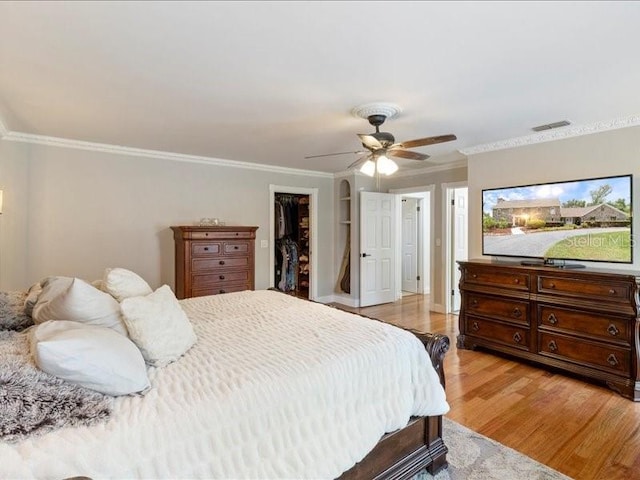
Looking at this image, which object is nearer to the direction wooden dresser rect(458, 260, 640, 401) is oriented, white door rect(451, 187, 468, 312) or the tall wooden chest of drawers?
the tall wooden chest of drawers

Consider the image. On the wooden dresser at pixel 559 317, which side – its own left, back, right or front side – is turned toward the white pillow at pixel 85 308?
front

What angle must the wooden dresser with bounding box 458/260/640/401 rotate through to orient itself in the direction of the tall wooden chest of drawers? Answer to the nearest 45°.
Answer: approximately 45° to its right

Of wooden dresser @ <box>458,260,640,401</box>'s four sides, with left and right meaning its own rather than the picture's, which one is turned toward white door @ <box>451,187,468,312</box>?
right

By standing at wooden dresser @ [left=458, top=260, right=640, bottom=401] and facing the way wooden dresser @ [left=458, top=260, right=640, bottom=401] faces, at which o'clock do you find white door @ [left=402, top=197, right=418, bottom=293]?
The white door is roughly at 3 o'clock from the wooden dresser.

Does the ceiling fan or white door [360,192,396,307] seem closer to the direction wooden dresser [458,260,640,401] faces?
the ceiling fan

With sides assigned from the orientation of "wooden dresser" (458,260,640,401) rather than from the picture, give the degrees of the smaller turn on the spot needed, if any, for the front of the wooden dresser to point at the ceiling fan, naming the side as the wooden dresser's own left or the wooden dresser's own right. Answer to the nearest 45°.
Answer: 0° — it already faces it

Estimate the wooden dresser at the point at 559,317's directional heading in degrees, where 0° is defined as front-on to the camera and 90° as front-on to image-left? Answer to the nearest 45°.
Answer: approximately 45°

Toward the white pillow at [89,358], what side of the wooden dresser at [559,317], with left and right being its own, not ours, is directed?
front

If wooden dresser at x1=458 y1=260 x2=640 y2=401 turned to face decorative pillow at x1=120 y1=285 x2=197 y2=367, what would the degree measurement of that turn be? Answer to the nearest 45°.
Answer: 0° — it already faces it

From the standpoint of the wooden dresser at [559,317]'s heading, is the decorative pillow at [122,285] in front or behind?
in front

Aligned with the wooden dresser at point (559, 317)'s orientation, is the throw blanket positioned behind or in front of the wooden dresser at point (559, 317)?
in front
